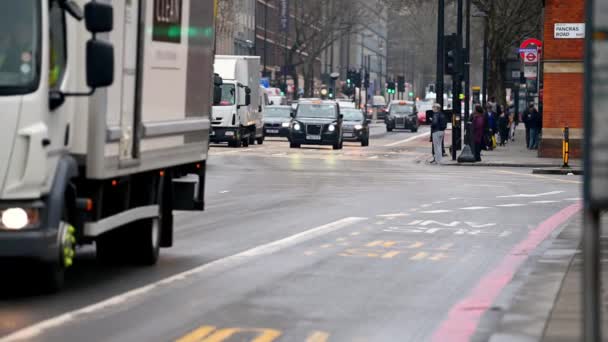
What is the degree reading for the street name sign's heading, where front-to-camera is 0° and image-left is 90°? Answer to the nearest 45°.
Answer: approximately 0°

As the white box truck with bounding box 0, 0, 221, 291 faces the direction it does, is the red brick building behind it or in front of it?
behind

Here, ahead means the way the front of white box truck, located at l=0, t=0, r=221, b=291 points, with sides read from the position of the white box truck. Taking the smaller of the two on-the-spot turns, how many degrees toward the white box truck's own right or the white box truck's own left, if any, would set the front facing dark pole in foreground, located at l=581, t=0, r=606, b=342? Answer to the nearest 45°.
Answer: approximately 45° to the white box truck's own left

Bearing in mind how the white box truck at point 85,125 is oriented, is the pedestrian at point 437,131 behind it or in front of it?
behind

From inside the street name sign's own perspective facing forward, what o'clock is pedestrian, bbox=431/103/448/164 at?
The pedestrian is roughly at 2 o'clock from the street name sign.

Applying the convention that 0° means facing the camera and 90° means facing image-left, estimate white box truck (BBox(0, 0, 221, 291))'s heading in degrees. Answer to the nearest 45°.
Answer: approximately 45°

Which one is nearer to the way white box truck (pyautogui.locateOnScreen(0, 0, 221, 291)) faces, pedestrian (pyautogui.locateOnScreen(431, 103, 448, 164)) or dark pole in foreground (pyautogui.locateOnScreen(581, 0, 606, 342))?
the dark pole in foreground

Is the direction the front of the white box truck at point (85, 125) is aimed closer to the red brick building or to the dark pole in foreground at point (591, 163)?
the dark pole in foreground
